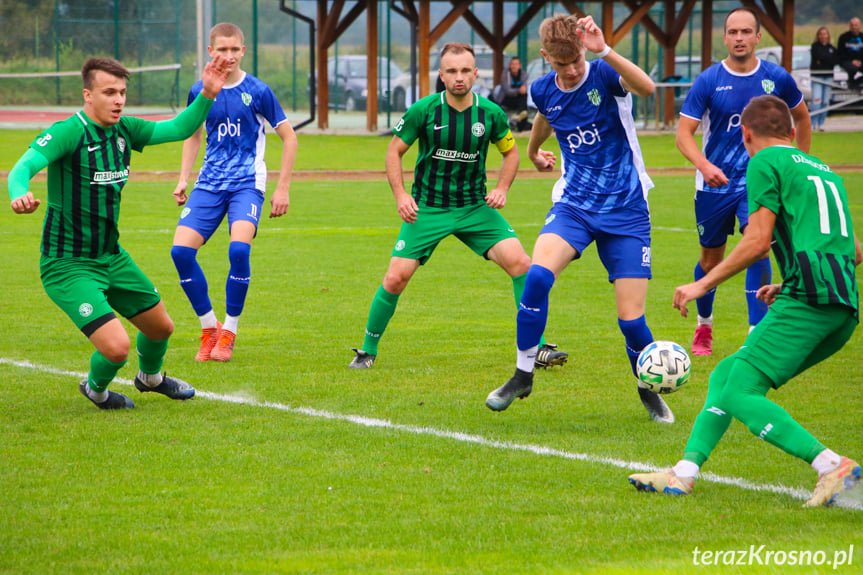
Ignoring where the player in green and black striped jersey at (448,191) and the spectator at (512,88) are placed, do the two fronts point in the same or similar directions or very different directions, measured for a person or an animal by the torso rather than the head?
same or similar directions

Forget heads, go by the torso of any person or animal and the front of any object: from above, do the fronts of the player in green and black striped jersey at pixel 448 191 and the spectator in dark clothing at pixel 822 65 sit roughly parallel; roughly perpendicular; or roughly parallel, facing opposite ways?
roughly parallel

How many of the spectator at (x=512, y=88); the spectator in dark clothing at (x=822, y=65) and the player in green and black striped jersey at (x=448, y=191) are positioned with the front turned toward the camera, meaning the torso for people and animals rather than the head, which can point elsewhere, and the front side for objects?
3

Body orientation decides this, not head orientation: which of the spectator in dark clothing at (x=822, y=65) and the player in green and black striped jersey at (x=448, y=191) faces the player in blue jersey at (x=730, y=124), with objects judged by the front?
the spectator in dark clothing

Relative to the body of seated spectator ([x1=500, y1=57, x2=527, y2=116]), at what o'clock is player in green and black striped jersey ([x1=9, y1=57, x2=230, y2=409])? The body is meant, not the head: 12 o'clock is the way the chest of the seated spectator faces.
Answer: The player in green and black striped jersey is roughly at 12 o'clock from the seated spectator.

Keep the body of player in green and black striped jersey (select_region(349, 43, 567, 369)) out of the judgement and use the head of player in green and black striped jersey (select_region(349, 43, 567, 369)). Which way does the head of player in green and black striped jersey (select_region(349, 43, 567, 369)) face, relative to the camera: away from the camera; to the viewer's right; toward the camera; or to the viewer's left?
toward the camera

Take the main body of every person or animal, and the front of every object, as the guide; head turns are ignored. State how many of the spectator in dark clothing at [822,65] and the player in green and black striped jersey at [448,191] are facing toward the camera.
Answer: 2

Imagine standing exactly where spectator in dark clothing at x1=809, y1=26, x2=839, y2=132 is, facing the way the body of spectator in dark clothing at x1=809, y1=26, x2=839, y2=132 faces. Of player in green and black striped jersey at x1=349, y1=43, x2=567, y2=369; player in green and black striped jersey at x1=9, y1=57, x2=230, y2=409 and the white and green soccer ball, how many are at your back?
0

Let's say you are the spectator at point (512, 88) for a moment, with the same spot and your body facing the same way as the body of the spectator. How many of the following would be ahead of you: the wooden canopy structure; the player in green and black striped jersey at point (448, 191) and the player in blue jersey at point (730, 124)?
2

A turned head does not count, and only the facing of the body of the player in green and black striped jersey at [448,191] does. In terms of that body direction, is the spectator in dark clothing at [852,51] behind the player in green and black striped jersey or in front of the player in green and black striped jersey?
behind

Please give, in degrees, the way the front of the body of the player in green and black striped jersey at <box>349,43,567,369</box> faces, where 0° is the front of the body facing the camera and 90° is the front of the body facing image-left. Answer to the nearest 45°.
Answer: approximately 0°

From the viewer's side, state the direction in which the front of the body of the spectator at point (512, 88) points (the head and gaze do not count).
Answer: toward the camera

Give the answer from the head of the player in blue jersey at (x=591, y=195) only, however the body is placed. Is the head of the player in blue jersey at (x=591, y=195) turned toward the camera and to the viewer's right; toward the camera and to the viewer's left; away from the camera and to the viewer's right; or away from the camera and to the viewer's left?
toward the camera and to the viewer's right

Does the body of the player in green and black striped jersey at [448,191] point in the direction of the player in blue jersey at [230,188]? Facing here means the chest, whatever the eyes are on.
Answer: no

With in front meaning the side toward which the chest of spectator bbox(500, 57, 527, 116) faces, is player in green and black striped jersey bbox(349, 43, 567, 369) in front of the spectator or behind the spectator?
in front
